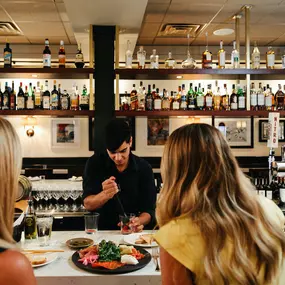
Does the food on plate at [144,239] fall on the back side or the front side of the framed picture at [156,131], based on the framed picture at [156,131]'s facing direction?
on the front side

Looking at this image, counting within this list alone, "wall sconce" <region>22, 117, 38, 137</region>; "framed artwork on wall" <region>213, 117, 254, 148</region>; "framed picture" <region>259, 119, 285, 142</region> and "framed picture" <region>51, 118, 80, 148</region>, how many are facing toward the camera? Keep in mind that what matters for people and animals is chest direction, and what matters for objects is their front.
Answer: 4

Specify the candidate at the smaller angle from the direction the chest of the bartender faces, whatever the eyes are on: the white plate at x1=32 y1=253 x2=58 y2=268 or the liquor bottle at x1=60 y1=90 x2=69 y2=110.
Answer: the white plate

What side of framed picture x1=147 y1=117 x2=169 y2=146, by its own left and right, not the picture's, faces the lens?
front

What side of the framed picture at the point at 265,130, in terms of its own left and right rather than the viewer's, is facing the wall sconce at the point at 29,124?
right

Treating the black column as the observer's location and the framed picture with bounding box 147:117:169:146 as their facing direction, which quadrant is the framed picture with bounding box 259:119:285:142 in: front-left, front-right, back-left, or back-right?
front-right

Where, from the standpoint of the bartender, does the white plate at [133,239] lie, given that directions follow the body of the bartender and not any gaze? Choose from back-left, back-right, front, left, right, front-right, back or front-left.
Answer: front

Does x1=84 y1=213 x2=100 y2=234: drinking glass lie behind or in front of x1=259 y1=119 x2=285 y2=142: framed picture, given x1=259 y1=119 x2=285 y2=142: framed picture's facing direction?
in front

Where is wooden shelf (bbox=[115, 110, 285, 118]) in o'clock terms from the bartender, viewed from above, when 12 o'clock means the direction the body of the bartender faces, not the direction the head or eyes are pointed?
The wooden shelf is roughly at 7 o'clock from the bartender.

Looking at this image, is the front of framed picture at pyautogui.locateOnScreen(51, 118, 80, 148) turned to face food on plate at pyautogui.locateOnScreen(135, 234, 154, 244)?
yes

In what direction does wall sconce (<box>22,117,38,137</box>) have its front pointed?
toward the camera

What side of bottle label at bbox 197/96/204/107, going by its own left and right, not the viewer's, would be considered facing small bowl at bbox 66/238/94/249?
front

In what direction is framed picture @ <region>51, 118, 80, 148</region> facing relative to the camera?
toward the camera

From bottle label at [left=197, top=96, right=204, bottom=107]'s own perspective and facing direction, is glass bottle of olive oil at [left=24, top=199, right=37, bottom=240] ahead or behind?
ahead

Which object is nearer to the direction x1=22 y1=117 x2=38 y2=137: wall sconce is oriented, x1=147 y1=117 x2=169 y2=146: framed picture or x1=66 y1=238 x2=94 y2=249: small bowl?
the small bowl
